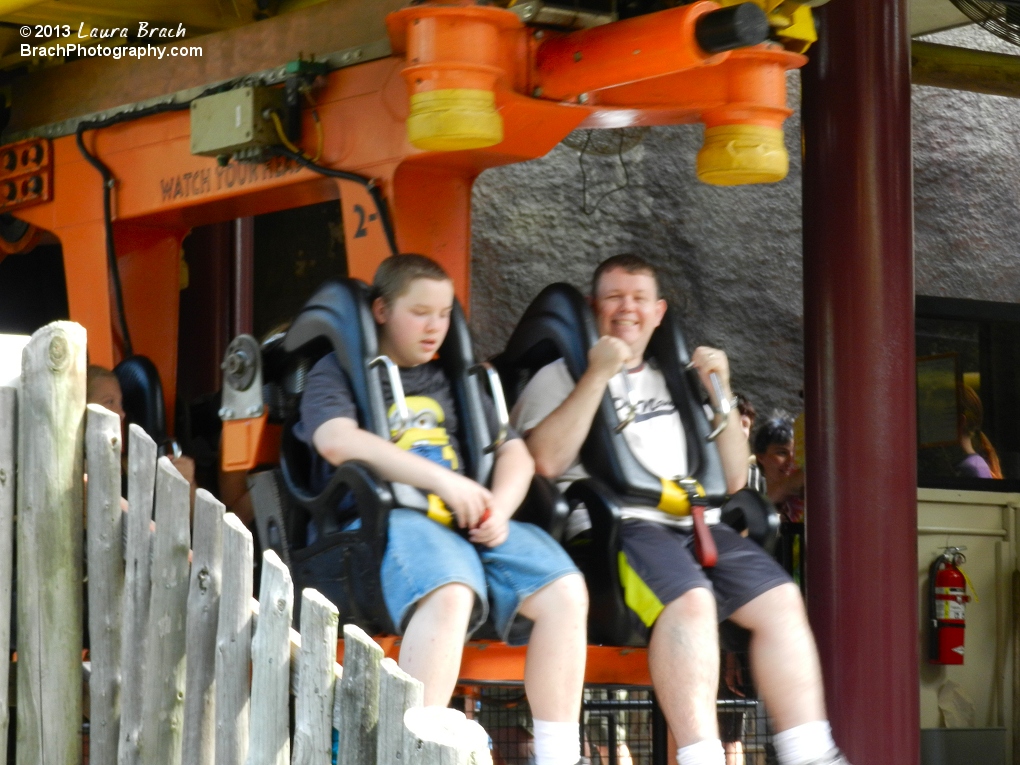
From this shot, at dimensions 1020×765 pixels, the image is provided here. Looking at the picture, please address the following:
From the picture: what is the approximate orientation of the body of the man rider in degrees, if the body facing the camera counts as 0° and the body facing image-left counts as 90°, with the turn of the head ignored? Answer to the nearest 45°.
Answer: approximately 315°

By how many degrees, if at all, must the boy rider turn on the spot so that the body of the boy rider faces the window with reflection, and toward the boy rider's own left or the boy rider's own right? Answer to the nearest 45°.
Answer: approximately 90° to the boy rider's own left

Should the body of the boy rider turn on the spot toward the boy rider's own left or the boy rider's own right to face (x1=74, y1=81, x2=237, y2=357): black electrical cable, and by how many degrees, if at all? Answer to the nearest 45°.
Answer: approximately 180°

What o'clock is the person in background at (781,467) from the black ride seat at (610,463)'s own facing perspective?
The person in background is roughly at 8 o'clock from the black ride seat.
